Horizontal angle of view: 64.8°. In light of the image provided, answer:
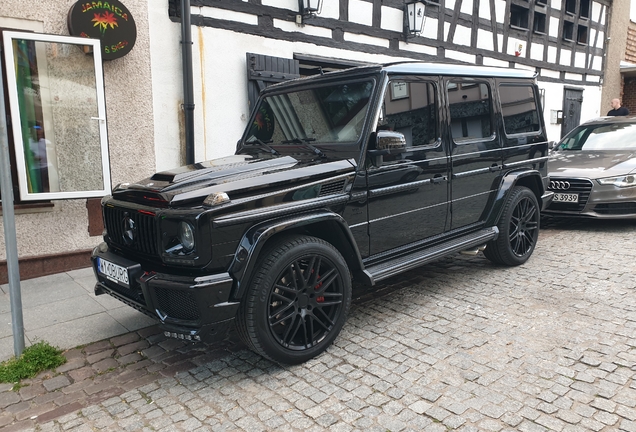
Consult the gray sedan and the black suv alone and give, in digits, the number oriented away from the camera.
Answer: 0

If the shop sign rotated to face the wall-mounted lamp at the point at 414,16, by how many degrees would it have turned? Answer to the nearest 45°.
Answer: approximately 90° to its left

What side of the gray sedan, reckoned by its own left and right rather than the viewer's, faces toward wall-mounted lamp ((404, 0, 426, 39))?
right

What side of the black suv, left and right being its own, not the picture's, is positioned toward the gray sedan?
back

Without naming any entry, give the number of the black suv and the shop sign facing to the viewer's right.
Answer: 0

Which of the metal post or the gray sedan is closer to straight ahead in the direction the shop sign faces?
the metal post

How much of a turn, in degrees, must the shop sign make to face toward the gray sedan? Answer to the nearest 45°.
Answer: approximately 90° to its left

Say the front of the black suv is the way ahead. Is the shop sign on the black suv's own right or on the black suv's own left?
on the black suv's own right

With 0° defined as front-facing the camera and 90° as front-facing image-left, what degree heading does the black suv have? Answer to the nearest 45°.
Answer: approximately 45°

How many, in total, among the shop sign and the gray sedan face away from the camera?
0

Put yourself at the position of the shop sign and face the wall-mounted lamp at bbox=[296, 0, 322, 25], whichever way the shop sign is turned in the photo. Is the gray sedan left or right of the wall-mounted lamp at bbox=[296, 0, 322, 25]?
right

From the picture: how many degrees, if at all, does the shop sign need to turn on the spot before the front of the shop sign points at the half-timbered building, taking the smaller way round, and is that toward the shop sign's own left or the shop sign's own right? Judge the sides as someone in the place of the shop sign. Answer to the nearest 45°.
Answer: approximately 135° to the shop sign's own left

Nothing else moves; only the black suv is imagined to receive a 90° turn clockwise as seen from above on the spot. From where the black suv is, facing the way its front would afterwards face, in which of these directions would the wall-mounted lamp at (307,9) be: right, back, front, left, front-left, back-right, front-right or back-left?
front-right
